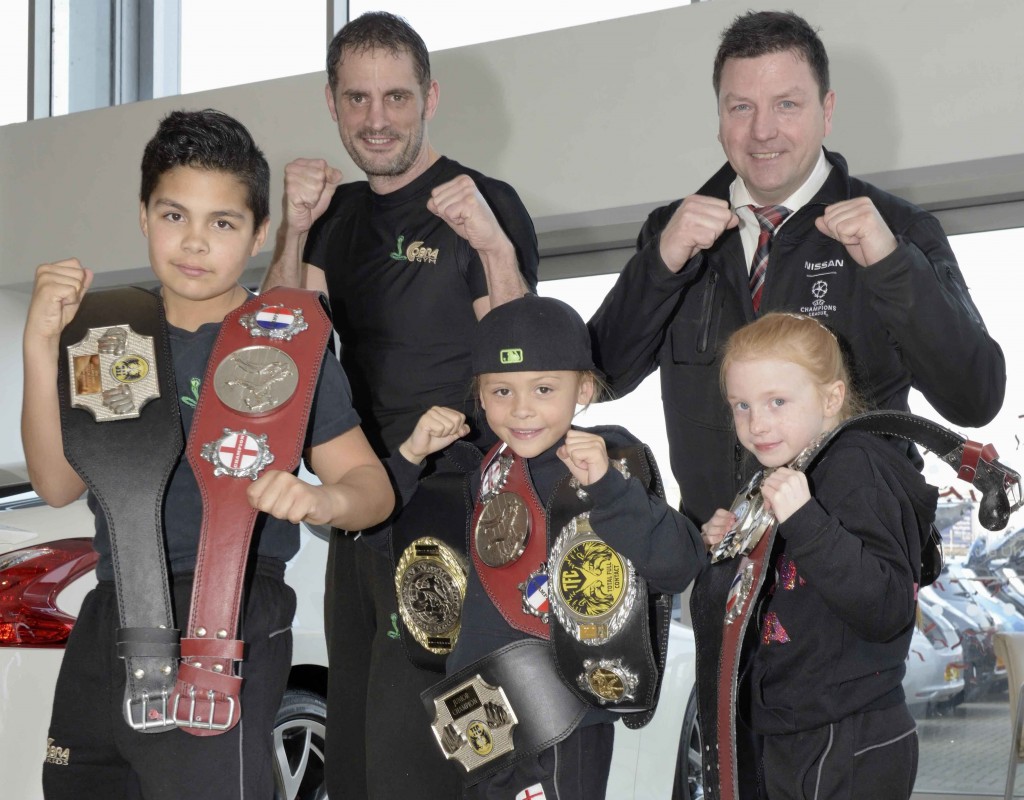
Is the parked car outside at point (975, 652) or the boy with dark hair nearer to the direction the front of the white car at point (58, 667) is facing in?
the parked car outside

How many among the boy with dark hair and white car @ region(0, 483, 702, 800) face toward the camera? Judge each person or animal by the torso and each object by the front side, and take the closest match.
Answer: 1

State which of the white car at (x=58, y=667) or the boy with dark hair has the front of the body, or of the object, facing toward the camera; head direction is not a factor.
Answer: the boy with dark hair

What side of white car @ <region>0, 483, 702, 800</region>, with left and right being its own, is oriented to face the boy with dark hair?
right

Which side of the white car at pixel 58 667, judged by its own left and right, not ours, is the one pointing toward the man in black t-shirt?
right

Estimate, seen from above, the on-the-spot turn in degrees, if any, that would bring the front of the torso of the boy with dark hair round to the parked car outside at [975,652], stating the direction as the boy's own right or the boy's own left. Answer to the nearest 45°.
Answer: approximately 135° to the boy's own left

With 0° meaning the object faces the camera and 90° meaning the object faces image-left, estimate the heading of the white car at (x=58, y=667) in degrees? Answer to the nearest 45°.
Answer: approximately 225°

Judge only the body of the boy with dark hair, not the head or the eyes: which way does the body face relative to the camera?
toward the camera

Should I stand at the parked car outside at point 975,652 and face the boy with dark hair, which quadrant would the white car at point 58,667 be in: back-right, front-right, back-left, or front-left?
front-right

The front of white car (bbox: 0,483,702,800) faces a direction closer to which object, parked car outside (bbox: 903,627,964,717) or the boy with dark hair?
the parked car outside

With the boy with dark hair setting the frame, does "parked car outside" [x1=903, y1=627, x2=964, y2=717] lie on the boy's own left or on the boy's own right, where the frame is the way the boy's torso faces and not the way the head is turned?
on the boy's own left

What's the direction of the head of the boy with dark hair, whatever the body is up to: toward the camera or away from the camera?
toward the camera

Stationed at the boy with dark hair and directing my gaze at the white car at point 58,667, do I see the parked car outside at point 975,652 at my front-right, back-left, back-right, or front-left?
front-right
